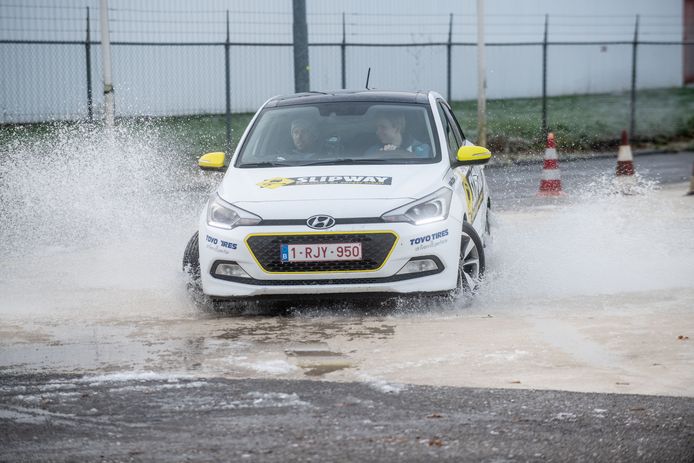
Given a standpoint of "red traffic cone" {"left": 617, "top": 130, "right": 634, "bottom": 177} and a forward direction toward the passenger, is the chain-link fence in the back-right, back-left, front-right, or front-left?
back-right

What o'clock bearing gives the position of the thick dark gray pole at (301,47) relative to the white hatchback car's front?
The thick dark gray pole is roughly at 6 o'clock from the white hatchback car.

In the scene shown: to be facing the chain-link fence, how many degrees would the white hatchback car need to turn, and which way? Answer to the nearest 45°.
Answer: approximately 180°

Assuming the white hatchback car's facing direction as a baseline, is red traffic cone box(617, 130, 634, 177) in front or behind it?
behind

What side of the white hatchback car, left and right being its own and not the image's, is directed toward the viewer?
front

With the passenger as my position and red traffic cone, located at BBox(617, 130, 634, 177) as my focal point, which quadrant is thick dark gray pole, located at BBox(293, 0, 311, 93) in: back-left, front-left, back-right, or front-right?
front-left

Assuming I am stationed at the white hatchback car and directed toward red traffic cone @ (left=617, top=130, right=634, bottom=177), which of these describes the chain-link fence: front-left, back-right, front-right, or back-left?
front-left
